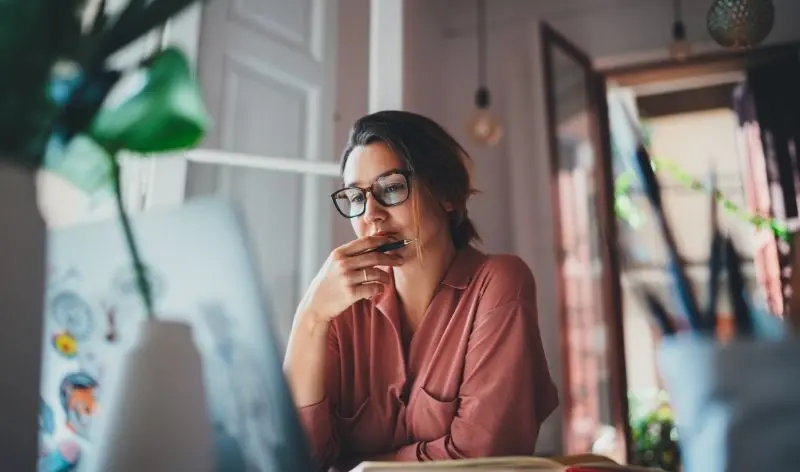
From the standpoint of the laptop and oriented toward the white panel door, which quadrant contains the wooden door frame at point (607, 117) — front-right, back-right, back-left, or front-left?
front-right

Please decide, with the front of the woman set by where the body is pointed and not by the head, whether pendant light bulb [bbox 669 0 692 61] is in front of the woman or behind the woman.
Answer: behind

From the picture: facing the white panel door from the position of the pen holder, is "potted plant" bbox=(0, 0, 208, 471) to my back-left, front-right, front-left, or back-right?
front-left

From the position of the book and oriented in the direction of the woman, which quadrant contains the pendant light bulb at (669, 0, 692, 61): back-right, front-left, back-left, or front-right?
front-right

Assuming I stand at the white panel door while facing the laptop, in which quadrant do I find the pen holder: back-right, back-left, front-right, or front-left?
front-left

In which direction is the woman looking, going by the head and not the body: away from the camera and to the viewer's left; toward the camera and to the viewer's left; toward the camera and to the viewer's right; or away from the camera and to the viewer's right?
toward the camera and to the viewer's left
